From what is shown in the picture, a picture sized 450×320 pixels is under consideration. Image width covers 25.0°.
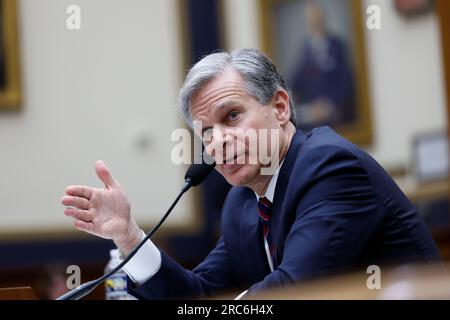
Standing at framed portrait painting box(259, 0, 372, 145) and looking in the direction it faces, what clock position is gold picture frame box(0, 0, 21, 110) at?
The gold picture frame is roughly at 3 o'clock from the framed portrait painting.

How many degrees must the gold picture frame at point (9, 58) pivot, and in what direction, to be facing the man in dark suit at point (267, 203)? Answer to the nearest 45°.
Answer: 0° — it already faces them

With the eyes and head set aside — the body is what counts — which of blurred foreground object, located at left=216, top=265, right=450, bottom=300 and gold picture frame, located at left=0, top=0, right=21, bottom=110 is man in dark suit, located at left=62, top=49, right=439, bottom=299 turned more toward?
the blurred foreground object

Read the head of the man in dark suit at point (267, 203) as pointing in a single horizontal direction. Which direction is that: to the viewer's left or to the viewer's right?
to the viewer's left

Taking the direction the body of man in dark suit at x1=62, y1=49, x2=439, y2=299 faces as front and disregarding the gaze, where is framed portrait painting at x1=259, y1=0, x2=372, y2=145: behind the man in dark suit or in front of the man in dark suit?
behind

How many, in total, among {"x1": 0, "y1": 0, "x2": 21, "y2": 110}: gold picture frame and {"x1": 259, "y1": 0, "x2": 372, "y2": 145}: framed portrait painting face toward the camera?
2

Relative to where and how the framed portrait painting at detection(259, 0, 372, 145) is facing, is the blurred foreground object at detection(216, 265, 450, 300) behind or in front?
in front

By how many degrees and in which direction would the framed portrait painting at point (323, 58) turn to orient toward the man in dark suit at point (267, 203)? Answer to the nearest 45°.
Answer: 0° — it already faces them

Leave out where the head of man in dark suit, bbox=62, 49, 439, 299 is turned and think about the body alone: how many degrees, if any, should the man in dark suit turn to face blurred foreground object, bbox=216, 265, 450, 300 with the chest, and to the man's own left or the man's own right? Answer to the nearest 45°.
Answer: approximately 45° to the man's own left

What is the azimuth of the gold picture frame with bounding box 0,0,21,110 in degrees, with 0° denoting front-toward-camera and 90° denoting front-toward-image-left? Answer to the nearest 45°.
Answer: approximately 0°

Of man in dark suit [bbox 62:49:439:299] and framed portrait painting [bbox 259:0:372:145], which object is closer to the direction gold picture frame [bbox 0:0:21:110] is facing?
the man in dark suit

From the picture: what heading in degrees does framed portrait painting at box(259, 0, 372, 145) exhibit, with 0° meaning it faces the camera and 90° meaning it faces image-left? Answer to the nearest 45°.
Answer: approximately 0°

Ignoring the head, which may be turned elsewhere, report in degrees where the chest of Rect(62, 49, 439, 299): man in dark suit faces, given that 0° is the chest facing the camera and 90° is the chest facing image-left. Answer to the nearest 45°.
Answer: approximately 45°
